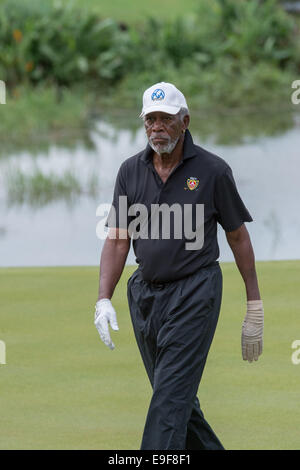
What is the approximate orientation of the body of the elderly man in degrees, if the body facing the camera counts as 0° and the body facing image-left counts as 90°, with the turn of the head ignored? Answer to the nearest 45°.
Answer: approximately 45°
